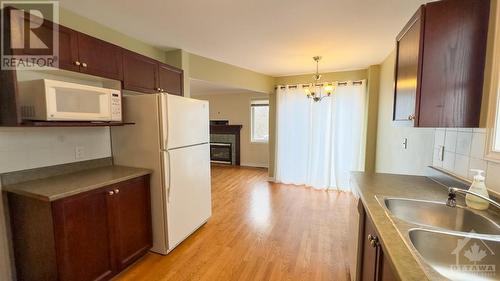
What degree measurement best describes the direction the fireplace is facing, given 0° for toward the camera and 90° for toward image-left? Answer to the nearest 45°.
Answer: approximately 0°

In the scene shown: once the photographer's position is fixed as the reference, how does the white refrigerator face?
facing the viewer and to the right of the viewer

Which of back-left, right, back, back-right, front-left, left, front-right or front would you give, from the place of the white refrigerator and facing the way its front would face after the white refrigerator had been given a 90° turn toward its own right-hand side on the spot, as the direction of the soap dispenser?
left

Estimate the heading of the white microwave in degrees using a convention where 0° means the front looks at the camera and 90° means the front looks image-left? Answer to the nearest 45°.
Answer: approximately 315°

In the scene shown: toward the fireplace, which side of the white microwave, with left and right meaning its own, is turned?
left

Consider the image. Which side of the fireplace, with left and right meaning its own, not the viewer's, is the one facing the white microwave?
front

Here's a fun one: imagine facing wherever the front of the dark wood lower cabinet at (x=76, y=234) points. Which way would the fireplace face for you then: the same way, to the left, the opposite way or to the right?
to the right

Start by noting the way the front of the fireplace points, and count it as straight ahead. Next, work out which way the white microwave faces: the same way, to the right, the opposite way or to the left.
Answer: to the left

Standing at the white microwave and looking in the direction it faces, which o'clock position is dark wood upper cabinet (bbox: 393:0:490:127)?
The dark wood upper cabinet is roughly at 12 o'clock from the white microwave.

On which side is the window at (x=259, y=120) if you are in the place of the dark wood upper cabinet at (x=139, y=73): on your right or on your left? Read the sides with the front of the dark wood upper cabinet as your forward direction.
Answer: on your left

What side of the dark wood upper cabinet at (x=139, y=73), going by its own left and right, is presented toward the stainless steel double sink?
front

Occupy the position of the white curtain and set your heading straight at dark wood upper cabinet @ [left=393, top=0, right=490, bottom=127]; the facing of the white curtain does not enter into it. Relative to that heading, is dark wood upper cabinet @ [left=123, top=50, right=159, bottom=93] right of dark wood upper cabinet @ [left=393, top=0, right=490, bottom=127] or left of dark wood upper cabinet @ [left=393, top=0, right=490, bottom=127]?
right
